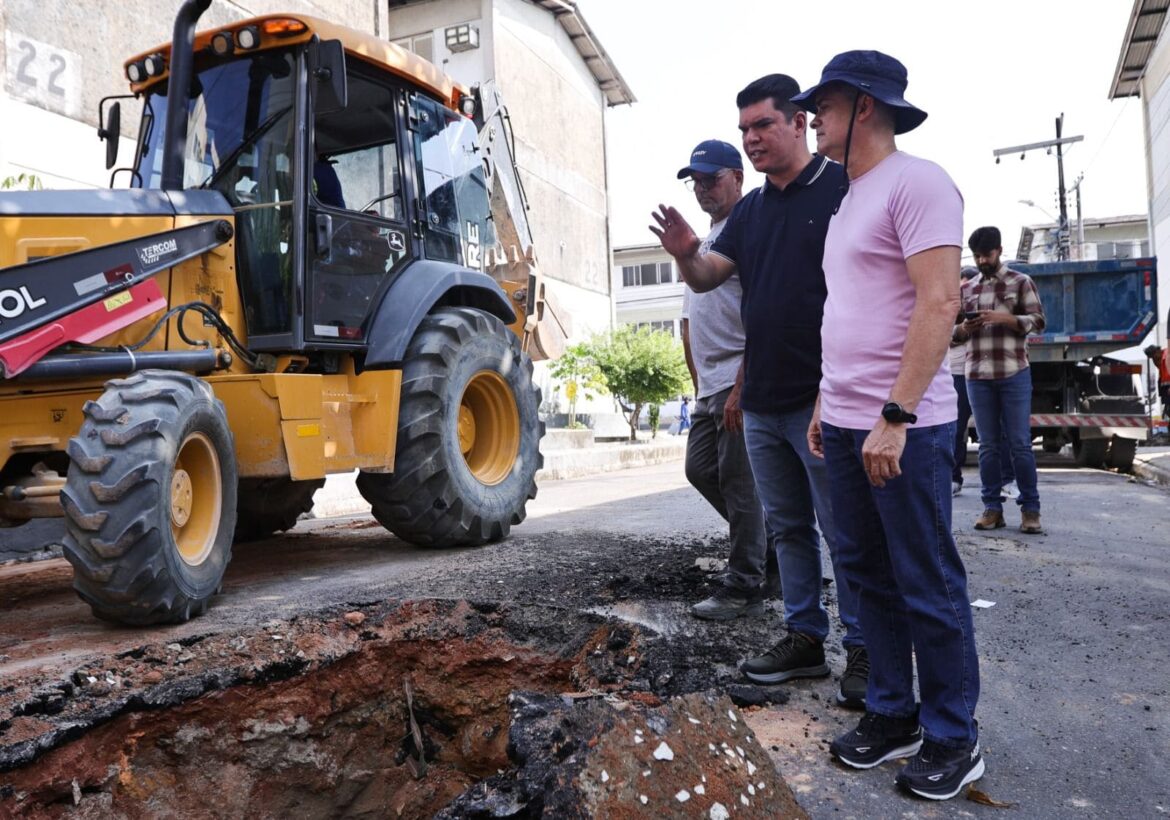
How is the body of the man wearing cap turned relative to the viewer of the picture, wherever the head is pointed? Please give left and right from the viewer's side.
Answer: facing the viewer and to the left of the viewer

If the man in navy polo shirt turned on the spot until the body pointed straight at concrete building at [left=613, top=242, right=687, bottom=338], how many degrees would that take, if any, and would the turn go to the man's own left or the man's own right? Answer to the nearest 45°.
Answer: approximately 135° to the man's own right

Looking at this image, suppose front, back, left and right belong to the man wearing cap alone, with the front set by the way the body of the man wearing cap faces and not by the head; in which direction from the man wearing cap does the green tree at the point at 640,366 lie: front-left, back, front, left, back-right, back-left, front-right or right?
back-right

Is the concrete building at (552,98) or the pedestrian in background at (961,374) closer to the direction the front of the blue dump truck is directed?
the concrete building

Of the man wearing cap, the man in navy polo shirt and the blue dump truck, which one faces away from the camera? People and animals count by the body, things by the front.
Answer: the blue dump truck

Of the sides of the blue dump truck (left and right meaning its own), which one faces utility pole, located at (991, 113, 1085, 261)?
front

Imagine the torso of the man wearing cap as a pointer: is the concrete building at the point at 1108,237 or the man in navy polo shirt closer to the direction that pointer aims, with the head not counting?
the man in navy polo shirt

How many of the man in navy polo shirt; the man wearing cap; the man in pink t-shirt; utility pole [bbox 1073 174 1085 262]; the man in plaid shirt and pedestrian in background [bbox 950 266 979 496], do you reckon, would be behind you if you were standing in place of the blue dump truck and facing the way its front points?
5

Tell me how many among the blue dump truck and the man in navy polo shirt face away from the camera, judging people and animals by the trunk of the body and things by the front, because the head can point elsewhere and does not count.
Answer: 1

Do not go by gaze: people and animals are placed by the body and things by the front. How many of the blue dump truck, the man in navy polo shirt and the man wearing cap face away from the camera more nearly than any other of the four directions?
1

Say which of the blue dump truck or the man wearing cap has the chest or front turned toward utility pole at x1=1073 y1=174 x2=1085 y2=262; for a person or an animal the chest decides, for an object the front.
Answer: the blue dump truck

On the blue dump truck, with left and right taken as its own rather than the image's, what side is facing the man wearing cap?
back

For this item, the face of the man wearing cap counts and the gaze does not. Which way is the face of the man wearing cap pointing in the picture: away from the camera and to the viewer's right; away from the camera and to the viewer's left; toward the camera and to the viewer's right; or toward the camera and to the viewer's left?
toward the camera and to the viewer's left

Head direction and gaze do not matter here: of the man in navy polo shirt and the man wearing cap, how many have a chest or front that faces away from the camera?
0

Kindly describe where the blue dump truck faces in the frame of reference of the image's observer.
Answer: facing away from the viewer

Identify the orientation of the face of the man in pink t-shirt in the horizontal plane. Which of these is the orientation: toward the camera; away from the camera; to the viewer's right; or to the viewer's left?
to the viewer's left
